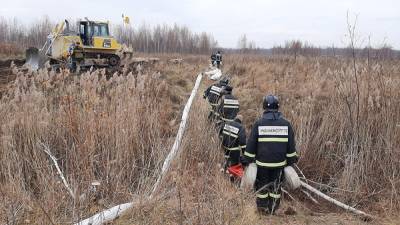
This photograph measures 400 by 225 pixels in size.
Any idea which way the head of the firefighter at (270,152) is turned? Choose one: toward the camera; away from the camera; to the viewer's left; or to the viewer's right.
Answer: away from the camera

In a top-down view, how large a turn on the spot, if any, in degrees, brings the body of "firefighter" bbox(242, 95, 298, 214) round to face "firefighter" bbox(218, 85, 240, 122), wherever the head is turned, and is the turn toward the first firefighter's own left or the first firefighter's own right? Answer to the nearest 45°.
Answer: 0° — they already face them

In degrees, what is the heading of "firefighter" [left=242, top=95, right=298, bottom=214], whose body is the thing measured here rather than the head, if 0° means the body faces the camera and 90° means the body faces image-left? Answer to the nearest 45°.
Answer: approximately 180°

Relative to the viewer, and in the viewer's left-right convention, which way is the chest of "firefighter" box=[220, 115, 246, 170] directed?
facing away from the viewer and to the right of the viewer

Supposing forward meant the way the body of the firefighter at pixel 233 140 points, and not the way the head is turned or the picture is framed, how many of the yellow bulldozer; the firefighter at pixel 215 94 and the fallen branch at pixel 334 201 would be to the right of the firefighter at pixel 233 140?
1

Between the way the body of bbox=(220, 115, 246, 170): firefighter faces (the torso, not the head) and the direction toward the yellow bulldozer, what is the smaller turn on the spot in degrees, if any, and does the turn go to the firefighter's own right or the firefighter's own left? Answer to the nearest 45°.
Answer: approximately 90° to the firefighter's own left

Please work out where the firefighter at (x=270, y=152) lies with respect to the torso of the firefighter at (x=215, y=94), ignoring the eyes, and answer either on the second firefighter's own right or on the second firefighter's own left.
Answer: on the second firefighter's own right

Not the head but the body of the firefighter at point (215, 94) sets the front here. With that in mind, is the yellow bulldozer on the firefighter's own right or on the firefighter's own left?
on the firefighter's own left

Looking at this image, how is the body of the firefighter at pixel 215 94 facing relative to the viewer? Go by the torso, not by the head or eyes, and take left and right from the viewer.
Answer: facing away from the viewer and to the right of the viewer

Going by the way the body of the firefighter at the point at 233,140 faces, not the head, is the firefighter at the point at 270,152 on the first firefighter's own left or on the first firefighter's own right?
on the first firefighter's own right

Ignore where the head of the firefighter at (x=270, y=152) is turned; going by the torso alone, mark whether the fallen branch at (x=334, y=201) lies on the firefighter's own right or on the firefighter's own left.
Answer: on the firefighter's own right

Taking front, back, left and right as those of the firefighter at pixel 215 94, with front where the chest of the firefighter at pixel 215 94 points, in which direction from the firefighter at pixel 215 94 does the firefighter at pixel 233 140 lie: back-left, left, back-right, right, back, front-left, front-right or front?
back-right
